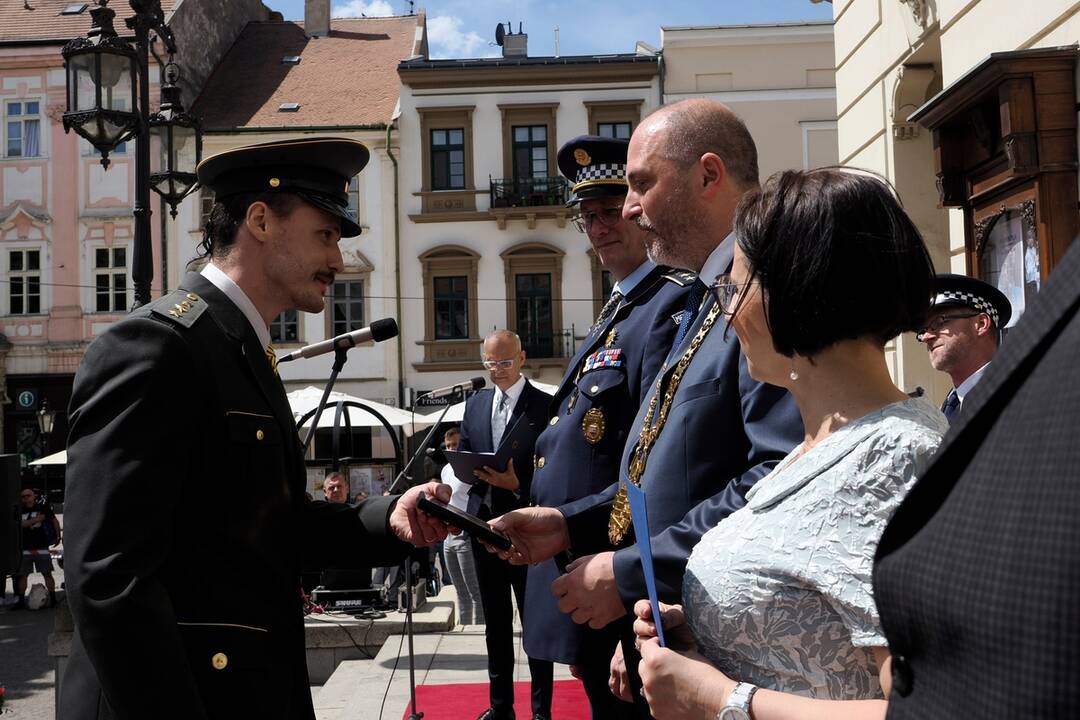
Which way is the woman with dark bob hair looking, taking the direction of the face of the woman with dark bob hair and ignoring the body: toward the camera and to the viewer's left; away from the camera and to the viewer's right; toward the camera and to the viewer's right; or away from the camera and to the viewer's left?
away from the camera and to the viewer's left

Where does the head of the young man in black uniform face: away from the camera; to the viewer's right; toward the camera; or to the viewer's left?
to the viewer's right

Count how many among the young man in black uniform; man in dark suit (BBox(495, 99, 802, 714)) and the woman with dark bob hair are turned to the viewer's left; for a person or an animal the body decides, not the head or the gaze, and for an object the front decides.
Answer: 2

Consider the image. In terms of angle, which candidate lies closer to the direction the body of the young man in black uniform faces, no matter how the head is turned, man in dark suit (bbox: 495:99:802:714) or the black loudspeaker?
the man in dark suit

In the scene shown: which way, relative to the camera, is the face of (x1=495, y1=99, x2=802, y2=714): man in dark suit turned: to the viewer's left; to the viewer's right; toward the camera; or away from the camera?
to the viewer's left

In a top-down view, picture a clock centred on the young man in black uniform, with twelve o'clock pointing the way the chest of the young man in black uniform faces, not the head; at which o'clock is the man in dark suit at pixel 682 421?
The man in dark suit is roughly at 12 o'clock from the young man in black uniform.

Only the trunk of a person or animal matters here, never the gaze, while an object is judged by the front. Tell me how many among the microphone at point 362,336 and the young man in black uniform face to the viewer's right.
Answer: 2

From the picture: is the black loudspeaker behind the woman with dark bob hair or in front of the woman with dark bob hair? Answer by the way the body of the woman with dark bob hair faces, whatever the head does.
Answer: in front

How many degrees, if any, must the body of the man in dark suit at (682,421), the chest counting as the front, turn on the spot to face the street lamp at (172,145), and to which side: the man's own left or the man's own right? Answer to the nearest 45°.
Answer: approximately 45° to the man's own right

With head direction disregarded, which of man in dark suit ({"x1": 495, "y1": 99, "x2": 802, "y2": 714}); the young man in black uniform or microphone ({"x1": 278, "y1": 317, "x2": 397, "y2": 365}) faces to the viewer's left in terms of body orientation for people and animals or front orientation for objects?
the man in dark suit

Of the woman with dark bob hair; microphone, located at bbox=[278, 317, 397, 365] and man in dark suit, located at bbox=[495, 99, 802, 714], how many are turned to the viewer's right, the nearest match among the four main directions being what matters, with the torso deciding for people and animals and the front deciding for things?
1

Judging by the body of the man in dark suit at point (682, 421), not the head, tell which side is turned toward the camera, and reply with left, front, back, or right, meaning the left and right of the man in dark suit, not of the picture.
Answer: left

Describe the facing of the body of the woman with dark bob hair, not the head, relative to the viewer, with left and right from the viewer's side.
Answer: facing to the left of the viewer

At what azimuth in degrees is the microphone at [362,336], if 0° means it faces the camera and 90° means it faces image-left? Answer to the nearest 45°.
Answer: approximately 270°

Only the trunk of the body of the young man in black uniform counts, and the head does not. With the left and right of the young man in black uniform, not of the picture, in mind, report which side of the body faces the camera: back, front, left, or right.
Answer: right

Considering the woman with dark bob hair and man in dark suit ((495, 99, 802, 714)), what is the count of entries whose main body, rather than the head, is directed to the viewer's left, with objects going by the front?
2
